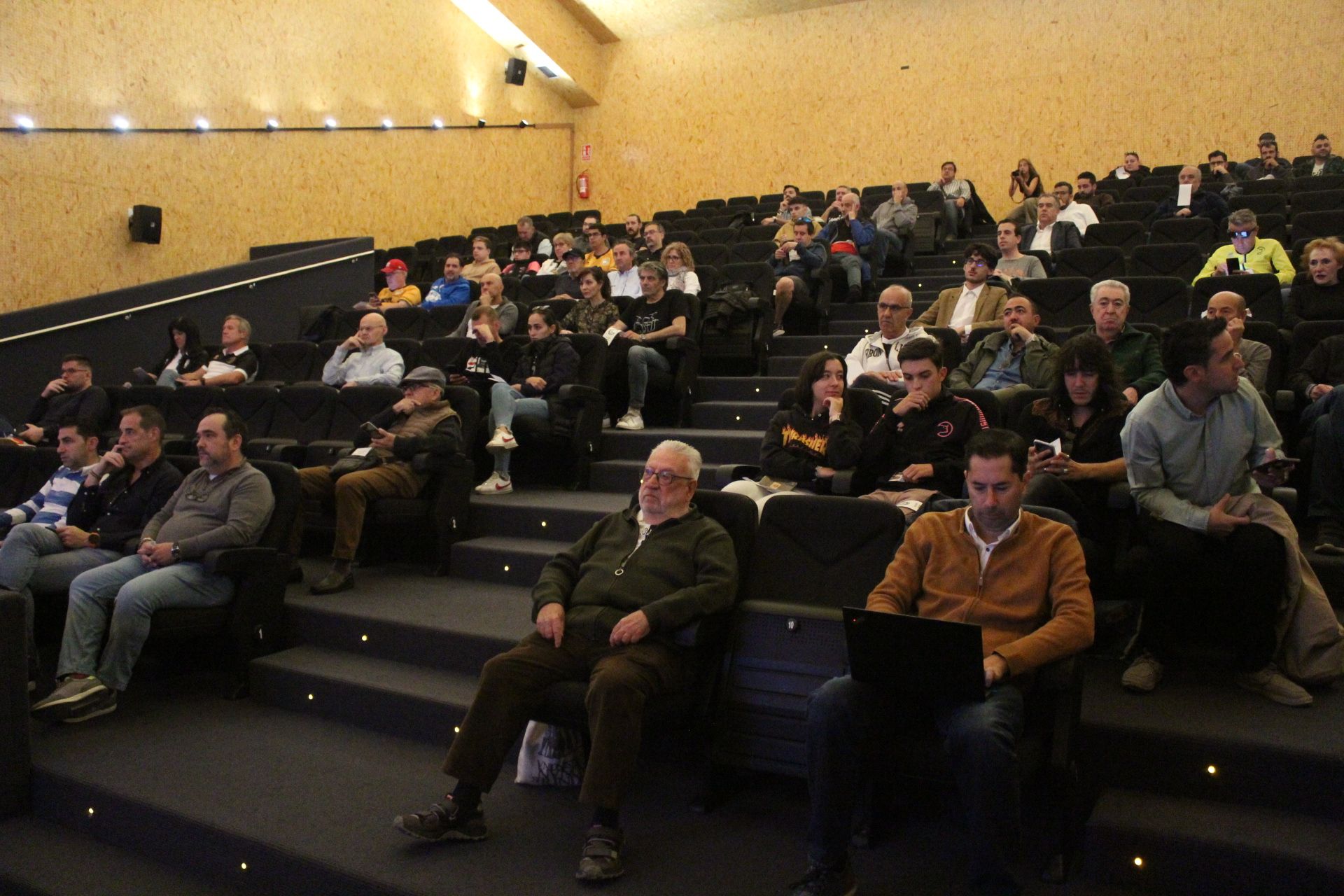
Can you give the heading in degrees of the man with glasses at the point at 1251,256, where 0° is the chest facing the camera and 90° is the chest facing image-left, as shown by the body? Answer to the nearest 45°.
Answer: approximately 0°

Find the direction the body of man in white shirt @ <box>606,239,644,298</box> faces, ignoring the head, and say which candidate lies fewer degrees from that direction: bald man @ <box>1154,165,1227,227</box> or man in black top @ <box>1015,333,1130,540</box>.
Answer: the man in black top

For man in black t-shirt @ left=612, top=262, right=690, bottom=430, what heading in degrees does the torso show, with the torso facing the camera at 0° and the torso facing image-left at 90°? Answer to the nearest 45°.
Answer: approximately 45°

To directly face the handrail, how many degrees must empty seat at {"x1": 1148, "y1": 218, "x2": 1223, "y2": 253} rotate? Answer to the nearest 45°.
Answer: approximately 45° to its right

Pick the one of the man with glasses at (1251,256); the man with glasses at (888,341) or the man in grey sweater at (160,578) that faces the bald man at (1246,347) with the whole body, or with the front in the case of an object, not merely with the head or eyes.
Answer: the man with glasses at (1251,256)

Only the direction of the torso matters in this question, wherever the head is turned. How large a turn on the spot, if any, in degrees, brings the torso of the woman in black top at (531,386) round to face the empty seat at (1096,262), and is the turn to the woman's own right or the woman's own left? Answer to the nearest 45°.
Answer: approximately 135° to the woman's own left

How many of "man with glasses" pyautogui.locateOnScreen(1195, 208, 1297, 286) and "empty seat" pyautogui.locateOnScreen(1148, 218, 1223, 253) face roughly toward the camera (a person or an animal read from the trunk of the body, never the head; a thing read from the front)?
2

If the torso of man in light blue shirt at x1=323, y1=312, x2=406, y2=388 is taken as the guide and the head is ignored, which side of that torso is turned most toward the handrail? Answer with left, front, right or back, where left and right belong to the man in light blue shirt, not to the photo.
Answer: right

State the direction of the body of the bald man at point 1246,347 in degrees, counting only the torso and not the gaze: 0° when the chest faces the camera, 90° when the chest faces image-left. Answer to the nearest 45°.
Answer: approximately 45°
